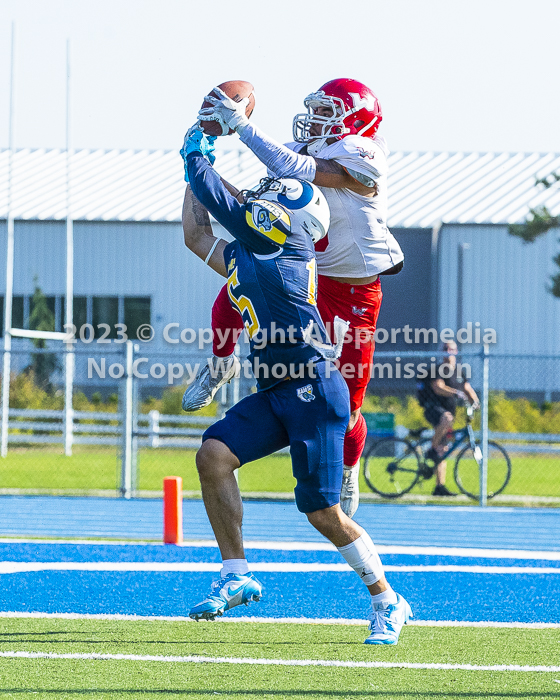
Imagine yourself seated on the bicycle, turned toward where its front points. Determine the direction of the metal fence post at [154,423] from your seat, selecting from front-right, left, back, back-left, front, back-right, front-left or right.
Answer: back-left

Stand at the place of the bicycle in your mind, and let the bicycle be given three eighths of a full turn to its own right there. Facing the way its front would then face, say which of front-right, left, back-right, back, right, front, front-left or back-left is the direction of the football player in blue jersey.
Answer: front-left

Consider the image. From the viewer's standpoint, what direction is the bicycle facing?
to the viewer's right

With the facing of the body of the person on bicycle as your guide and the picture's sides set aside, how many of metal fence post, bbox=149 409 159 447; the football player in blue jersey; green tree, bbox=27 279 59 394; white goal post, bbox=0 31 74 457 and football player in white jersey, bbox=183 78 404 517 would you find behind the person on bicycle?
3

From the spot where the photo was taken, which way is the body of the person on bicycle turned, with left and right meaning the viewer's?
facing the viewer and to the right of the viewer

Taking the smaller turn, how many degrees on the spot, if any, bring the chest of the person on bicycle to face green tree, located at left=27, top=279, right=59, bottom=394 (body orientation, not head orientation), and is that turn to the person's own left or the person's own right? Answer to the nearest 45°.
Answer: approximately 180°

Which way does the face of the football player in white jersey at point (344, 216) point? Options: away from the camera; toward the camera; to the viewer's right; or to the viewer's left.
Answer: to the viewer's left

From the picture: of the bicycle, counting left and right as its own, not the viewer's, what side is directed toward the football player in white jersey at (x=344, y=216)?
right

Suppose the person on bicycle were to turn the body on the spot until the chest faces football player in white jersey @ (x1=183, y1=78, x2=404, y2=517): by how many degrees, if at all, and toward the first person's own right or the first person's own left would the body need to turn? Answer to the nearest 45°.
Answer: approximately 45° to the first person's own right

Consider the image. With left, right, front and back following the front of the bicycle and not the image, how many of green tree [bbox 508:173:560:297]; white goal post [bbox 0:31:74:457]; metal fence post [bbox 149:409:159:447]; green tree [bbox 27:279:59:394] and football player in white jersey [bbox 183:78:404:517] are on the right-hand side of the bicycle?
1

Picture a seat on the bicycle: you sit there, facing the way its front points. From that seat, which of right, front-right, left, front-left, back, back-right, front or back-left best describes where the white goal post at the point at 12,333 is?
back-left

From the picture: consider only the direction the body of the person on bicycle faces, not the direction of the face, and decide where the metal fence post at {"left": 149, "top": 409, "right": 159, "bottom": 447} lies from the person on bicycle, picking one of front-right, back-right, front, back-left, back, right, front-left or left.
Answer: back

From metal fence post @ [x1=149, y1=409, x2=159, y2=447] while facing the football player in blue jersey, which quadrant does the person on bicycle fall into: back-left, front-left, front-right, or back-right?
front-left

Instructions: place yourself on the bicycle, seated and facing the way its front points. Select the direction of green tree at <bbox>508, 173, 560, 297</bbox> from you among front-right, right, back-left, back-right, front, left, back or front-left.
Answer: left
